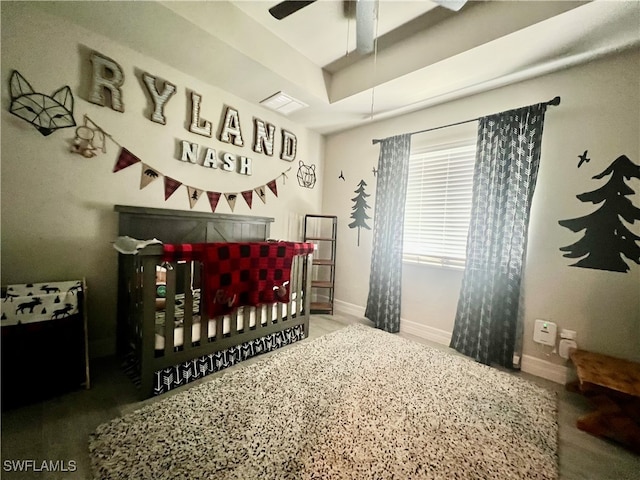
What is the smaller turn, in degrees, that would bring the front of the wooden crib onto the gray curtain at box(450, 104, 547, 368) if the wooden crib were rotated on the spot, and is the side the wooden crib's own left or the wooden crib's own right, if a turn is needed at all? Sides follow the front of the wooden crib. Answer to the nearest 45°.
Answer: approximately 45° to the wooden crib's own left

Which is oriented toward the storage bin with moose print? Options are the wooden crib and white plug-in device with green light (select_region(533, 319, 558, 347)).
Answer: the white plug-in device with green light

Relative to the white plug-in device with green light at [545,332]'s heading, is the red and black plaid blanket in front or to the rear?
in front

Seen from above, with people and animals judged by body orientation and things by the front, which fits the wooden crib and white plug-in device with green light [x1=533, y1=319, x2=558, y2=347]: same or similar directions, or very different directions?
very different directions

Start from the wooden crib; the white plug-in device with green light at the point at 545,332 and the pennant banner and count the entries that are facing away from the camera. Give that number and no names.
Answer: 0

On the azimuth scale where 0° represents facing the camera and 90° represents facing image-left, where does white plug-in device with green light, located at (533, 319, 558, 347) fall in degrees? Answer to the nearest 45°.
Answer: approximately 45°

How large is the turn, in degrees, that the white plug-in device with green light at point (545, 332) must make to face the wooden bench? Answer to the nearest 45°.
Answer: approximately 90° to its left

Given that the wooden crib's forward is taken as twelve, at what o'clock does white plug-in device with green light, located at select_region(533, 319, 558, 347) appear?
The white plug-in device with green light is roughly at 11 o'clock from the wooden crib.

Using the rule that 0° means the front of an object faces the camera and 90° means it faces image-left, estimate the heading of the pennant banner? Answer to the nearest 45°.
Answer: approximately 315°

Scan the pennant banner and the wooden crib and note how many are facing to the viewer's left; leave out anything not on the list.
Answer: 0

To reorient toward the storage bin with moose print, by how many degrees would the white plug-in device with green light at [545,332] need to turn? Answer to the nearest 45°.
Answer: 0° — it already faces it

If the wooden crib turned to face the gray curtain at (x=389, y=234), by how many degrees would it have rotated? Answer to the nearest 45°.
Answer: approximately 45° to its left
